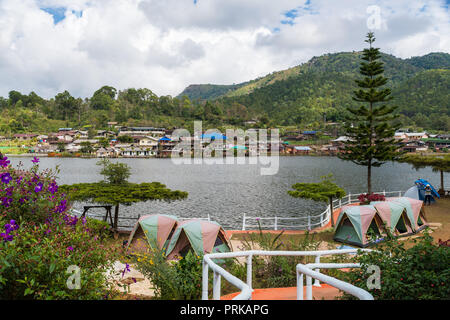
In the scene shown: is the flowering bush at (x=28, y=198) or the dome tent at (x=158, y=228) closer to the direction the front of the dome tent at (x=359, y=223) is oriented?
the flowering bush

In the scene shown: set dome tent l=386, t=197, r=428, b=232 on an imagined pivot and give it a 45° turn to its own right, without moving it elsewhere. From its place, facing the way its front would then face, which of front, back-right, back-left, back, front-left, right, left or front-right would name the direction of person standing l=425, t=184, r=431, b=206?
back

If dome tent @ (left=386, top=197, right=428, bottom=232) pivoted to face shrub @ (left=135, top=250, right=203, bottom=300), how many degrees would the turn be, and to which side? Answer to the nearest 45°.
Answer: approximately 45° to its right

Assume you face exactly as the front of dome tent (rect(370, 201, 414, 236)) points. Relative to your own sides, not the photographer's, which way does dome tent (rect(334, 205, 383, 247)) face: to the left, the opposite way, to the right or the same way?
the same way

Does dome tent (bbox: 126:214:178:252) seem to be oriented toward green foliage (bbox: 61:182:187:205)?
no

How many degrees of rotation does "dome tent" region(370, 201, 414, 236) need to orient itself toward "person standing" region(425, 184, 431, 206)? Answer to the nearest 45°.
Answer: approximately 135° to its left

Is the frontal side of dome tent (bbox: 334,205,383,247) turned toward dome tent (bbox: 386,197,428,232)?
no

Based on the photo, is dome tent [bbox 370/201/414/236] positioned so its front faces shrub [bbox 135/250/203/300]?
no

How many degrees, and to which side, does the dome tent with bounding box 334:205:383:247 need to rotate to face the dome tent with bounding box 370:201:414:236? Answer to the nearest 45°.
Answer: approximately 90° to its left

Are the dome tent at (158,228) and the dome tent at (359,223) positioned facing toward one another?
no

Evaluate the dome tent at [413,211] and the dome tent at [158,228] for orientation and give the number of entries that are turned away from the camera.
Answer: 0

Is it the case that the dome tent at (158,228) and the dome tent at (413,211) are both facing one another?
no

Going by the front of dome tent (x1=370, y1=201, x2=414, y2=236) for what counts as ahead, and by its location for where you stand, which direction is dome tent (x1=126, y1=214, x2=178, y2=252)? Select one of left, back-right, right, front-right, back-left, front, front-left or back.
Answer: right
